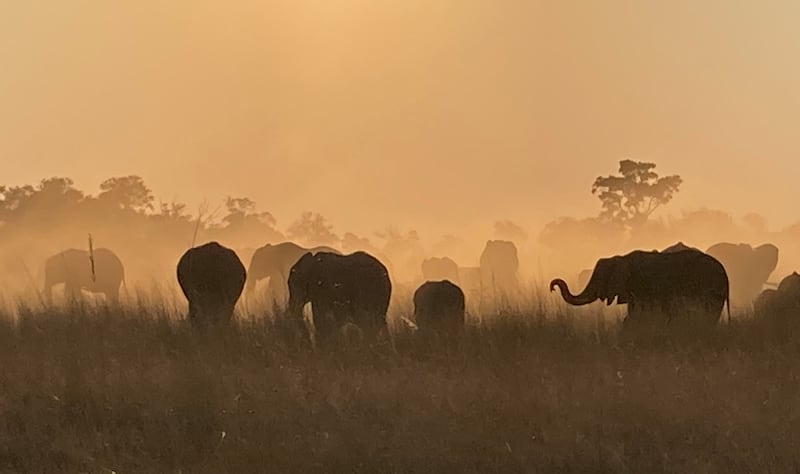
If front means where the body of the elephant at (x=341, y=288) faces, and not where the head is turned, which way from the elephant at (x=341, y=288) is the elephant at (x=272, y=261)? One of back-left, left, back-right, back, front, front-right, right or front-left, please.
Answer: right

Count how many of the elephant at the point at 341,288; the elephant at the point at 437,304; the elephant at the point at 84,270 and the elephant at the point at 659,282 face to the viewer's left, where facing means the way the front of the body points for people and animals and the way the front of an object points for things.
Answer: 3

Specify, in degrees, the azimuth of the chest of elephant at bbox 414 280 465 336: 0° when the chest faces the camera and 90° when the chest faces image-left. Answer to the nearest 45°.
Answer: approximately 180°

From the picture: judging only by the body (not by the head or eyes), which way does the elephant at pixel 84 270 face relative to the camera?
to the viewer's left

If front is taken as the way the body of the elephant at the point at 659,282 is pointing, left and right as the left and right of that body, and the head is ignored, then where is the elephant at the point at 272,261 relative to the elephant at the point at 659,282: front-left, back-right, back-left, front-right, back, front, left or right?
front-right

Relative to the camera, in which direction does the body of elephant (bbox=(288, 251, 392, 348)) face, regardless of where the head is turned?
to the viewer's left

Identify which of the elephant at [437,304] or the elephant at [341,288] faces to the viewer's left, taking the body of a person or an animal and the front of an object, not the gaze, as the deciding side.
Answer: the elephant at [341,288]

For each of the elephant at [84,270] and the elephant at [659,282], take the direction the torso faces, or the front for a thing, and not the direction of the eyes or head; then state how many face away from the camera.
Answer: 0

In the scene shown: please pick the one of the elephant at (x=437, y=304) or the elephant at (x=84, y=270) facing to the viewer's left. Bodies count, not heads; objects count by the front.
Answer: the elephant at (x=84, y=270)

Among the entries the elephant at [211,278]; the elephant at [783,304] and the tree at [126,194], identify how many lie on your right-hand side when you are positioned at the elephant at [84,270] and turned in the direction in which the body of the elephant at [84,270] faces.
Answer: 1

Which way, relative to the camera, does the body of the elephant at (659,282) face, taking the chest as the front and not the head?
to the viewer's left

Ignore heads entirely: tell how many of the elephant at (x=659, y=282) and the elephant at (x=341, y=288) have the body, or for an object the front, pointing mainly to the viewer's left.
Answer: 2

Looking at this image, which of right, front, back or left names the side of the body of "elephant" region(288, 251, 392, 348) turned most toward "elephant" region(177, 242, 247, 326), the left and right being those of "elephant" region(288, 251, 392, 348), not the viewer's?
front
